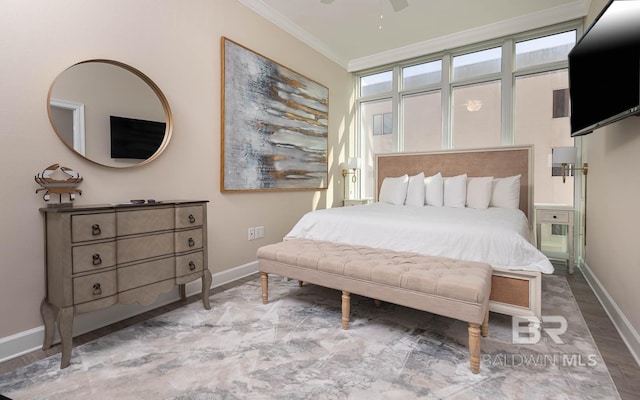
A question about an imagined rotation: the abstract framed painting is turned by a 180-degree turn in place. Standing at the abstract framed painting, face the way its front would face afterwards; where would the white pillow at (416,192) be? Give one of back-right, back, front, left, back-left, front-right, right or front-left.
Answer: back-right

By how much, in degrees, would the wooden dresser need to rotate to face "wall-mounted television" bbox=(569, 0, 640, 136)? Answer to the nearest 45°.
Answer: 0° — it already faces it

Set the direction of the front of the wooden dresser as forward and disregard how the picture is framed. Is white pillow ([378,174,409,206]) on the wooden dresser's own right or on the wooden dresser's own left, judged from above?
on the wooden dresser's own left

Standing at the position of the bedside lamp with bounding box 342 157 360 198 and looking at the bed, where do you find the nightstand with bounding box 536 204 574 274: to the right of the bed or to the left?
left

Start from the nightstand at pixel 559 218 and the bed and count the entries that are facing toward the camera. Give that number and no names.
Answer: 2

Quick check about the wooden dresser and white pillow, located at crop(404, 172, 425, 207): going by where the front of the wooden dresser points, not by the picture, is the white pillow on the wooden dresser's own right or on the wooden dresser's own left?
on the wooden dresser's own left

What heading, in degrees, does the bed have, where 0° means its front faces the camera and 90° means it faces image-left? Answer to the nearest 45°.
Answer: approximately 0°

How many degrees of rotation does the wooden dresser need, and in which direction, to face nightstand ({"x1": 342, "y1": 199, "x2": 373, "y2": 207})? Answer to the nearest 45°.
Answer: approximately 90° to its left

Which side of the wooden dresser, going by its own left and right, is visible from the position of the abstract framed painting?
left

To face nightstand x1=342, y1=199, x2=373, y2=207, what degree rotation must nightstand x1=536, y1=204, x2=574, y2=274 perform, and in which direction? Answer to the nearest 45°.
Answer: approximately 90° to its right

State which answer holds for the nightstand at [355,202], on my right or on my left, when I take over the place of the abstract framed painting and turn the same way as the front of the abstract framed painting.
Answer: on my left
